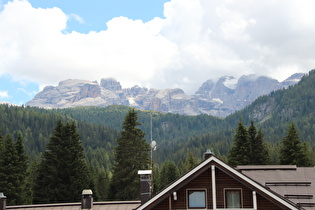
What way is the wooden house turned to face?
toward the camera
